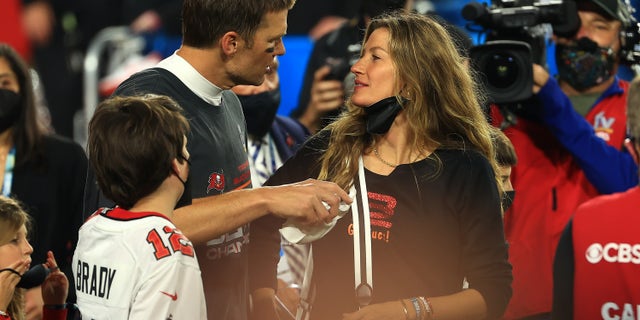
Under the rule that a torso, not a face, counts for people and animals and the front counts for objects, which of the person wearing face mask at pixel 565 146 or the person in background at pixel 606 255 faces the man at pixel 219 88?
the person wearing face mask

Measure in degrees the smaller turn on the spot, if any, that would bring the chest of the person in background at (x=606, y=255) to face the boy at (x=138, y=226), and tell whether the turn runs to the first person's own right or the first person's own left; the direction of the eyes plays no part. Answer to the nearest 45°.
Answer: approximately 135° to the first person's own left

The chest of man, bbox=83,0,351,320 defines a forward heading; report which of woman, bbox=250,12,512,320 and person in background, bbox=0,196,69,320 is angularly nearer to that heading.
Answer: the woman

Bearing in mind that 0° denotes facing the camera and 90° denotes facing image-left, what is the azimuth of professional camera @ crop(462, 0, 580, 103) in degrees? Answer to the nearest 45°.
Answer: approximately 45°

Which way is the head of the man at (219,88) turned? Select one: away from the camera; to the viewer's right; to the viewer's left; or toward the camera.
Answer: to the viewer's right

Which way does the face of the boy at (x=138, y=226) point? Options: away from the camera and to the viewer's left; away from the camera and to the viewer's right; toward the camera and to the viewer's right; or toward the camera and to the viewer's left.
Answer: away from the camera and to the viewer's right

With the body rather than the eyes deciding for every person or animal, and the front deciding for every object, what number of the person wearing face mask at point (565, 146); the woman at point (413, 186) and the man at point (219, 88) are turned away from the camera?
0

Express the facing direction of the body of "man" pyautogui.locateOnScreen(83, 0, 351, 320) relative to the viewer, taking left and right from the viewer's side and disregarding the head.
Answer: facing the viewer and to the right of the viewer

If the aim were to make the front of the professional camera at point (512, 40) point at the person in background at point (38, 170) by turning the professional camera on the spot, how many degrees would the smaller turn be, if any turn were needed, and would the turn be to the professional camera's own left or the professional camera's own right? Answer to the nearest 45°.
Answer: approximately 45° to the professional camera's own right

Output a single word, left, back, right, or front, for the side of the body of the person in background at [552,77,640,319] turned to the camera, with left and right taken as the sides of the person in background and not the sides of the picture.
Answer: back

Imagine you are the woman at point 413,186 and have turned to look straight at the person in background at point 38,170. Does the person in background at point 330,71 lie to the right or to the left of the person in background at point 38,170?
right

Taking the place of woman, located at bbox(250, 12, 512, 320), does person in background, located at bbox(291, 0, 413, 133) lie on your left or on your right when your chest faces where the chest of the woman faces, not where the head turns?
on your right

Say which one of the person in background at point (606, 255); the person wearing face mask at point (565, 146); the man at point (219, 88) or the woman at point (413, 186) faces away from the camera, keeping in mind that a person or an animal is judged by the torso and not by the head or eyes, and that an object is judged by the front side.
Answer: the person in background

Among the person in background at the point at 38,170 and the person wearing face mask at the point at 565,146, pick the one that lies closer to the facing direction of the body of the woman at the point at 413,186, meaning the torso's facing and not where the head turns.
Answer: the person in background

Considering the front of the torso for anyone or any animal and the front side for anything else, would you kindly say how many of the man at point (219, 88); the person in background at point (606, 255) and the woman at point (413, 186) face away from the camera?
1

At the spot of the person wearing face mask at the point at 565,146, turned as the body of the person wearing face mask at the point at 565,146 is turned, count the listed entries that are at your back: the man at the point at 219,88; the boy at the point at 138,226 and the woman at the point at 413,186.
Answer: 0

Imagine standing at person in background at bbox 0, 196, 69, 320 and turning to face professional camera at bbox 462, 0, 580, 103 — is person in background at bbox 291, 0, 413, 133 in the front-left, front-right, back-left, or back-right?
front-left
